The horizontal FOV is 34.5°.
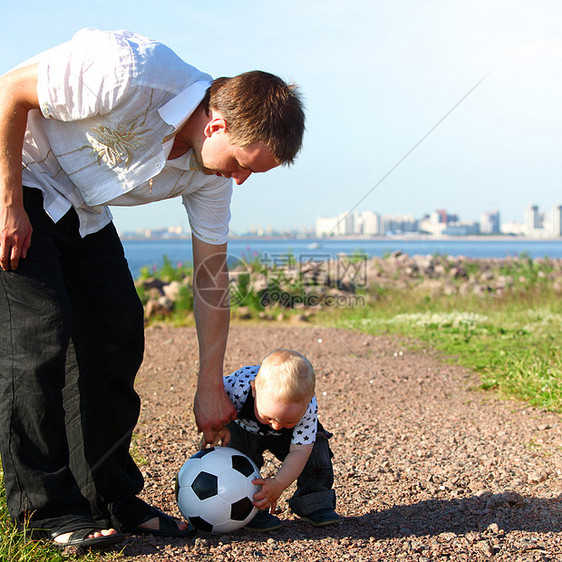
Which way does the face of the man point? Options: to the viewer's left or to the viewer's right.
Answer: to the viewer's right

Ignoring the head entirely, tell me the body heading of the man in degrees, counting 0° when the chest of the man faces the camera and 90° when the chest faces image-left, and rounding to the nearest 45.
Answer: approximately 315°

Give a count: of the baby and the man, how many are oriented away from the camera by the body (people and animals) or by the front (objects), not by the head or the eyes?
0

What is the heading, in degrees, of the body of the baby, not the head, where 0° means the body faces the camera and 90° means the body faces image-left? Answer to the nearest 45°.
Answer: approximately 0°
